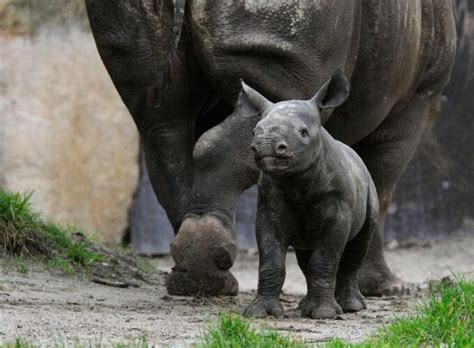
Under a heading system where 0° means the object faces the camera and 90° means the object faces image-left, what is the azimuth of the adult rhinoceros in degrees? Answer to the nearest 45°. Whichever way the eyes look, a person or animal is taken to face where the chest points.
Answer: approximately 45°

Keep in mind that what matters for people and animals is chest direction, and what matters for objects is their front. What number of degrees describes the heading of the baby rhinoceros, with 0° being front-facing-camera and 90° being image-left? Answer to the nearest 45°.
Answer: approximately 45°

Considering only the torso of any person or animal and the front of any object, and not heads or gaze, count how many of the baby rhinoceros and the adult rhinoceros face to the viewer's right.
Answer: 0
